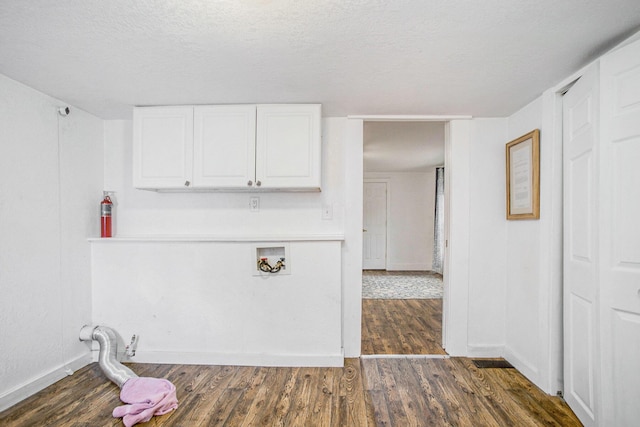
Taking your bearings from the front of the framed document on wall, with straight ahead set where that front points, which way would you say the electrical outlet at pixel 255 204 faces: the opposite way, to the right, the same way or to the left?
to the left

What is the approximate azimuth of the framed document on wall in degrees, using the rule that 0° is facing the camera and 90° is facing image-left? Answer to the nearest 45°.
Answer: approximately 45°

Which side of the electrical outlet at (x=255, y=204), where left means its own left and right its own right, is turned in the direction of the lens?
front

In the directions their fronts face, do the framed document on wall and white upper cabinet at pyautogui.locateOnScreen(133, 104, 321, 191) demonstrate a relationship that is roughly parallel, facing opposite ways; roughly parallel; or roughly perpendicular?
roughly perpendicular

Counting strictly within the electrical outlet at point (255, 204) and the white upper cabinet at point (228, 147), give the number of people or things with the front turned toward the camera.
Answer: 2

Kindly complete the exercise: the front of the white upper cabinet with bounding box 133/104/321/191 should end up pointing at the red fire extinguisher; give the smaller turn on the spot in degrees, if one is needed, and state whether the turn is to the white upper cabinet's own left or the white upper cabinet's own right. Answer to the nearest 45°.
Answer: approximately 135° to the white upper cabinet's own right

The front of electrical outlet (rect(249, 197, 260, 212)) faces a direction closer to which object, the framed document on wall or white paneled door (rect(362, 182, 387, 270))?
the framed document on wall

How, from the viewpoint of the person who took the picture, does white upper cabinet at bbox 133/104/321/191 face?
facing the viewer

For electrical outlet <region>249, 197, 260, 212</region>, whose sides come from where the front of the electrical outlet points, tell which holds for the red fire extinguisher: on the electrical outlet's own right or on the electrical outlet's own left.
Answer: on the electrical outlet's own right

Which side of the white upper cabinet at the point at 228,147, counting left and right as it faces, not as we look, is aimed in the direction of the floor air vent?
left

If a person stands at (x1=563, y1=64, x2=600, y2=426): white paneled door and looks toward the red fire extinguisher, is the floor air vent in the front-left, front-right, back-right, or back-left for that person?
front-right

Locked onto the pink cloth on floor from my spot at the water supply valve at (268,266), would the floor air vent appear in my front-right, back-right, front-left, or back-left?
back-left
